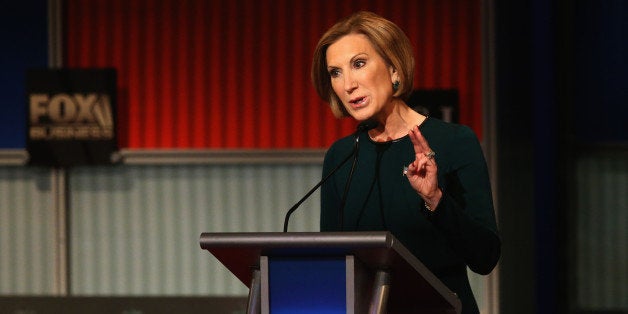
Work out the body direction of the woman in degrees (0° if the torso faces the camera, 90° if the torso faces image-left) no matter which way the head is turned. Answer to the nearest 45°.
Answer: approximately 45°

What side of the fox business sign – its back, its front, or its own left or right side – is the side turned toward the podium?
front

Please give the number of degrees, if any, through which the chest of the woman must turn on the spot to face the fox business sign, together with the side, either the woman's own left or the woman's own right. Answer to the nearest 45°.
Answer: approximately 90° to the woman's own right

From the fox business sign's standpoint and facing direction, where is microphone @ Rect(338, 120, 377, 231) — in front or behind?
in front

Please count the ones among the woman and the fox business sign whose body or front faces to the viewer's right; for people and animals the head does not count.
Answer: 0

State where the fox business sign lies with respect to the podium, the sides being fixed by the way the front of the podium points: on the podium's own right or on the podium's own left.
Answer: on the podium's own right

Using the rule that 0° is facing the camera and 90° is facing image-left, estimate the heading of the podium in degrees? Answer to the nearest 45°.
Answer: approximately 45°

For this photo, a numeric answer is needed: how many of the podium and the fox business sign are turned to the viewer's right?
0

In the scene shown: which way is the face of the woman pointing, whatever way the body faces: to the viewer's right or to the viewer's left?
to the viewer's left
